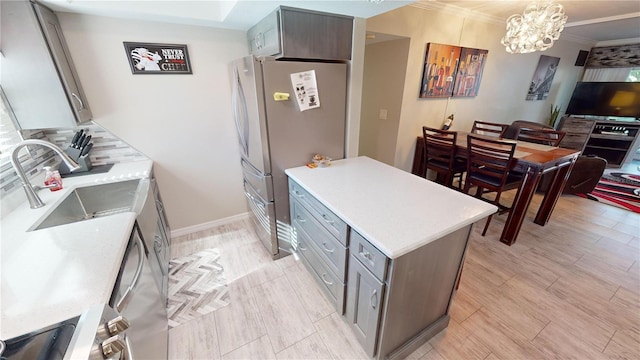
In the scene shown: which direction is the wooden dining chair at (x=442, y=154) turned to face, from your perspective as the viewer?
facing away from the viewer and to the right of the viewer

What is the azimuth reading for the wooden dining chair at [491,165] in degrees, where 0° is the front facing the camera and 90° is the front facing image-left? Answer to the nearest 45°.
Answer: approximately 225°

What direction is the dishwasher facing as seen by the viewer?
to the viewer's right

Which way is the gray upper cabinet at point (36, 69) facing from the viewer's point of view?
to the viewer's right

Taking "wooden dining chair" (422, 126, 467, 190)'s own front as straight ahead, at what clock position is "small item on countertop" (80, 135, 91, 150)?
The small item on countertop is roughly at 6 o'clock from the wooden dining chair.

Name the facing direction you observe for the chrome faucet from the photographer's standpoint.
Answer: facing to the right of the viewer
